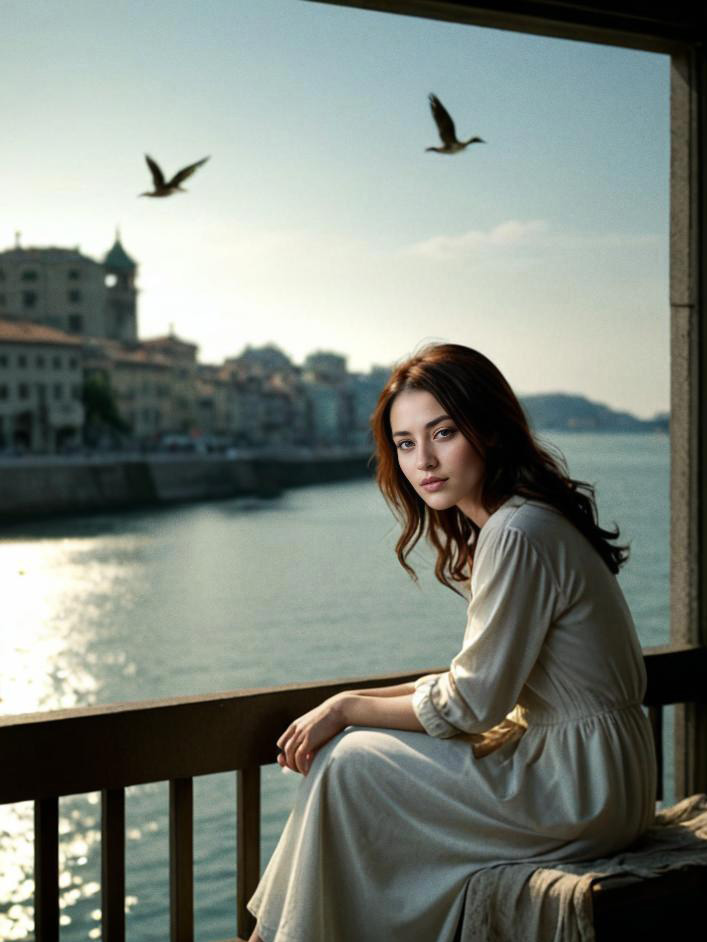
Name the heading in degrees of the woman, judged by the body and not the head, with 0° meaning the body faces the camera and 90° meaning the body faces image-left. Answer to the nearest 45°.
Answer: approximately 90°

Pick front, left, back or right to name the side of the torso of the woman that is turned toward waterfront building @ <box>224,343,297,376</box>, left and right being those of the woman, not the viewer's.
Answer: right

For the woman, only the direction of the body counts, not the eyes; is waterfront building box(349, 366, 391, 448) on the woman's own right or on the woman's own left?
on the woman's own right

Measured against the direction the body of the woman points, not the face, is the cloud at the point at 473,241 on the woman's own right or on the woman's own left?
on the woman's own right
